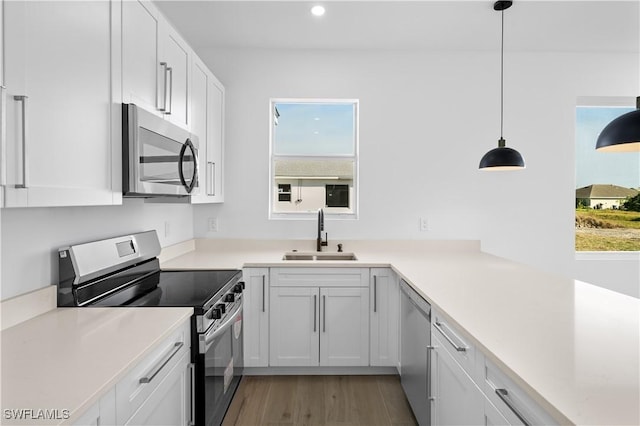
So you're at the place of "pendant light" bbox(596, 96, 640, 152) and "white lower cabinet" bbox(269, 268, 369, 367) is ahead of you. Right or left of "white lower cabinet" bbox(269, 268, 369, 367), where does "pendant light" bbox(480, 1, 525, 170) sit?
right

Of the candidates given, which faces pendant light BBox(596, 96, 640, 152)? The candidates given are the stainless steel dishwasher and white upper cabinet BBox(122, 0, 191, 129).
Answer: the white upper cabinet

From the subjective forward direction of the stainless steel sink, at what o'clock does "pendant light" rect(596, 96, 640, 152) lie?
The pendant light is roughly at 11 o'clock from the stainless steel sink.

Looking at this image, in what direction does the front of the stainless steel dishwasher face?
to the viewer's left

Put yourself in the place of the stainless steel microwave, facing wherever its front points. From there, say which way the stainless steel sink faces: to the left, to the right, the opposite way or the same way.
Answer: to the right

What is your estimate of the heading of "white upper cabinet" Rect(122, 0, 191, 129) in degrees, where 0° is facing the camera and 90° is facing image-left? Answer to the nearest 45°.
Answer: approximately 315°

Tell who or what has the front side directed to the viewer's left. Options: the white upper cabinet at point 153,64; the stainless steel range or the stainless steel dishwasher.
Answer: the stainless steel dishwasher

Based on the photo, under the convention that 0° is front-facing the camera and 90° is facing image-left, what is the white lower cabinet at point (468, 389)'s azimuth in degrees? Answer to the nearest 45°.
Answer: approximately 45°

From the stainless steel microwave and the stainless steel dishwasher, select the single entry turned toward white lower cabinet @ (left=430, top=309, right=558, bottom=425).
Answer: the stainless steel microwave

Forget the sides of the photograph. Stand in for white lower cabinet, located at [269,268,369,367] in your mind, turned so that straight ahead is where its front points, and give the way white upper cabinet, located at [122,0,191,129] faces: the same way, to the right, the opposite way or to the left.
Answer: to the left

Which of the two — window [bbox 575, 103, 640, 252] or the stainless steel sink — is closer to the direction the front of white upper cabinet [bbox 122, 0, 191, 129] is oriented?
the window

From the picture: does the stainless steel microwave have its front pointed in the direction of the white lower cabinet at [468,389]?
yes
